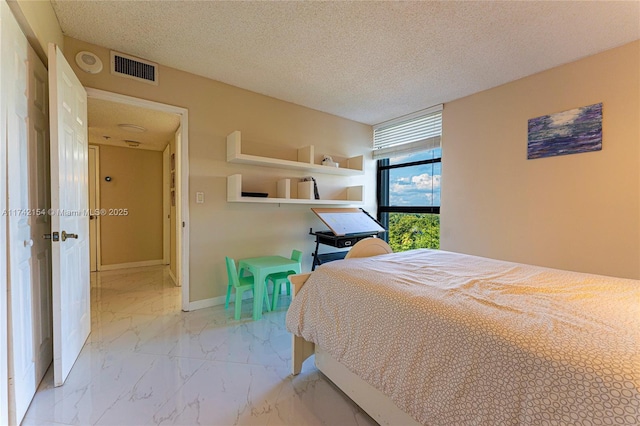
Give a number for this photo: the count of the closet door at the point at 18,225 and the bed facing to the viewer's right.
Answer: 1

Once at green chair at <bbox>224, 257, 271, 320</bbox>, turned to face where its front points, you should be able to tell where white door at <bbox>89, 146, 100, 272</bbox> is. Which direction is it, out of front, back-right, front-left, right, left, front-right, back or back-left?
left

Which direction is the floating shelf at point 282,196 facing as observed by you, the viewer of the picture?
facing the viewer and to the right of the viewer

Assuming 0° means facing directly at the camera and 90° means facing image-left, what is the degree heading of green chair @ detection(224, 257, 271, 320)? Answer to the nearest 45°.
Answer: approximately 225°

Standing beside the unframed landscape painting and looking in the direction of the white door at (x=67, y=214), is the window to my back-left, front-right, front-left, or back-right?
front-right

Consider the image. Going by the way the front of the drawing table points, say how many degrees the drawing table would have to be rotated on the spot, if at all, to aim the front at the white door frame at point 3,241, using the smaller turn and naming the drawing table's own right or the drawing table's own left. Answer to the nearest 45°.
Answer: approximately 90° to the drawing table's own right

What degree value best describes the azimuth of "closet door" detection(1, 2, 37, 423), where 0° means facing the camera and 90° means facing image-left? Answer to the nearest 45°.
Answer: approximately 270°

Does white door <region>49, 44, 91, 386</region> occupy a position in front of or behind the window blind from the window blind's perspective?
in front
